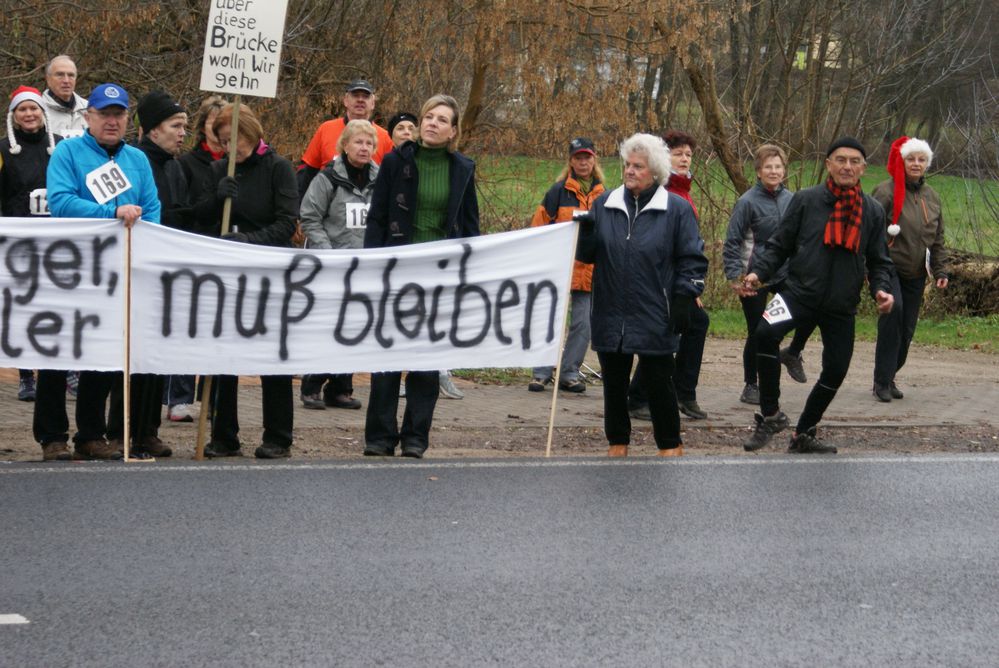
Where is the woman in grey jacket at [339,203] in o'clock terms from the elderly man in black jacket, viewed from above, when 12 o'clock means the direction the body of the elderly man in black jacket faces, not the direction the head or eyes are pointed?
The woman in grey jacket is roughly at 3 o'clock from the elderly man in black jacket.

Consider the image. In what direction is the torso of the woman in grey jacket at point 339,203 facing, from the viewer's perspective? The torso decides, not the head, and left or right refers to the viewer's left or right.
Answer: facing the viewer and to the right of the viewer

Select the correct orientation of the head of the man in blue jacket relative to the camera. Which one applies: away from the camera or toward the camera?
toward the camera

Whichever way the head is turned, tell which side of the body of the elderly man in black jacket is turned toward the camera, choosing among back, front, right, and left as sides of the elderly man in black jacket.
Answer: front

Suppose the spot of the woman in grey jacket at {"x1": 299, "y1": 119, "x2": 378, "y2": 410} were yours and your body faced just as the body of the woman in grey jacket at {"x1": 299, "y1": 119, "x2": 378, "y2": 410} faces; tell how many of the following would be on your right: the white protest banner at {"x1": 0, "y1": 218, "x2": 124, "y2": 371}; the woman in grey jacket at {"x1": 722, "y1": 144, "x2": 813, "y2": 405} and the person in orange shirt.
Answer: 1

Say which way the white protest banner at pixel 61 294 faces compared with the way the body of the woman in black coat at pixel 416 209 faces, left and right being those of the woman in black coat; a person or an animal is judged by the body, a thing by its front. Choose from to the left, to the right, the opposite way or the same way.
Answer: the same way

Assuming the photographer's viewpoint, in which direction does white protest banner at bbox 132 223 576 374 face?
facing the viewer

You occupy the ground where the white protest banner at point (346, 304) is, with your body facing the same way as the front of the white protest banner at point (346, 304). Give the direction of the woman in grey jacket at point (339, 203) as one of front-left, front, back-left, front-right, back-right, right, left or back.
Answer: back

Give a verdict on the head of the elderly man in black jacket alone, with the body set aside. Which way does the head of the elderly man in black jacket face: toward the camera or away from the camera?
toward the camera

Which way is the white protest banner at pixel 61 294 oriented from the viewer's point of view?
toward the camera

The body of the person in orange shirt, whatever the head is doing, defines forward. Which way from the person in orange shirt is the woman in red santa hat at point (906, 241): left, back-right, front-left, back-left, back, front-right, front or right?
left

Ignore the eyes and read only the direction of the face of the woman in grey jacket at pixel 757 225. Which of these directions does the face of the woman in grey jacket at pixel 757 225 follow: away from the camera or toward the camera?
toward the camera
